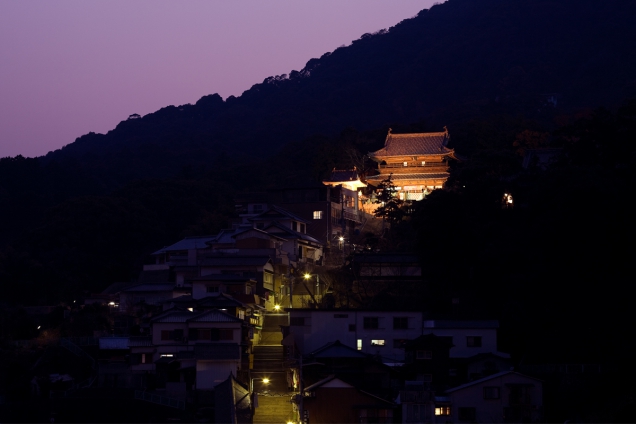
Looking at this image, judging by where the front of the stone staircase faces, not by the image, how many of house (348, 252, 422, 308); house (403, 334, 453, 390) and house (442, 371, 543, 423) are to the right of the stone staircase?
0

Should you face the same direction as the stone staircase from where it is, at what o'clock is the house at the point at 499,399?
The house is roughly at 10 o'clock from the stone staircase.

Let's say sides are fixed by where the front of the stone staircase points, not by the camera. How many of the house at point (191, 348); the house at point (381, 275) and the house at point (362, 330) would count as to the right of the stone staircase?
1

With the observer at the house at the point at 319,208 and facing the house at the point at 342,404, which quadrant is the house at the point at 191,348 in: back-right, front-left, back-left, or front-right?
front-right

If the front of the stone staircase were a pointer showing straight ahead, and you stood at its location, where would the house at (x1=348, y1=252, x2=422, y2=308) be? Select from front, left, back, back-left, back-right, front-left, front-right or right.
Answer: back-left

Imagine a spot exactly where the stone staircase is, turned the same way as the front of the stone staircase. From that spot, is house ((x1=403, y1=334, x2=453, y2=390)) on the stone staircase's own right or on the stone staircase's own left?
on the stone staircase's own left

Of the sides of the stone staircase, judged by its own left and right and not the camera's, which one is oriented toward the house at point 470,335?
left

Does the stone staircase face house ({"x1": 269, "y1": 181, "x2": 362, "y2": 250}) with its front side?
no

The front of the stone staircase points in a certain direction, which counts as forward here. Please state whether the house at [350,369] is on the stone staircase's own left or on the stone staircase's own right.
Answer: on the stone staircase's own left

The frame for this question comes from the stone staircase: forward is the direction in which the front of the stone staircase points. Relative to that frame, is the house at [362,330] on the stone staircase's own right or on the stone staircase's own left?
on the stone staircase's own left

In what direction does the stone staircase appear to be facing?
toward the camera

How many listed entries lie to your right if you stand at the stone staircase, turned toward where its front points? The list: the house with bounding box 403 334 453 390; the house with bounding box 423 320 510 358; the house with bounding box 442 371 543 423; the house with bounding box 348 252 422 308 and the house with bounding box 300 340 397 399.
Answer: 0
